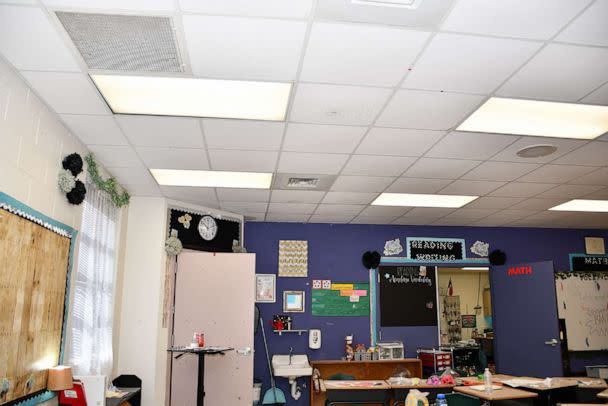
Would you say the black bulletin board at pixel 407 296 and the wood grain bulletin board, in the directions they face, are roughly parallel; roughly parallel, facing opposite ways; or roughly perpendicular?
roughly perpendicular

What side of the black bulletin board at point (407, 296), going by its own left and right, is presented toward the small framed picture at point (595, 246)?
left

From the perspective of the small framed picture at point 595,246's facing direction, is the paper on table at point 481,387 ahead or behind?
ahead

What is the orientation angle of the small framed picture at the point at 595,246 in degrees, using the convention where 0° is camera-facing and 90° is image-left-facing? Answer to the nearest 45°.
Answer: approximately 0°

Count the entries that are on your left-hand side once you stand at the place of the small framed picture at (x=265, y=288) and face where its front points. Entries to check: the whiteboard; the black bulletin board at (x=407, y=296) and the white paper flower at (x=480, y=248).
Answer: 3

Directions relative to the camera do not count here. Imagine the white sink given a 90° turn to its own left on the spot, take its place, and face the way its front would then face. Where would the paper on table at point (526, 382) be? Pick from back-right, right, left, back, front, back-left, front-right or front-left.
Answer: front-right

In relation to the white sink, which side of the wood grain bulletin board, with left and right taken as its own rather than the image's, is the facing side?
left

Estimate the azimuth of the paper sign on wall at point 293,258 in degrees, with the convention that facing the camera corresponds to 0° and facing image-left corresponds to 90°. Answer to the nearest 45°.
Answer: approximately 0°

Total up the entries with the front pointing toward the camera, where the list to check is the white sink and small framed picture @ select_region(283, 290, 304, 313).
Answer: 2

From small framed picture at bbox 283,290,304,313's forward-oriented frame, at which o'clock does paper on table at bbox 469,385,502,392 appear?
The paper on table is roughly at 11 o'clock from the small framed picture.

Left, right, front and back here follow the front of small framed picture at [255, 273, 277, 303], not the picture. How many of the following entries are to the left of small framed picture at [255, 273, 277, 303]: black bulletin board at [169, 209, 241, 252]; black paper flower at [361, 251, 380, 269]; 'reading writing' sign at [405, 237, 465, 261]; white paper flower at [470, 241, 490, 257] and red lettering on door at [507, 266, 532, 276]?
4

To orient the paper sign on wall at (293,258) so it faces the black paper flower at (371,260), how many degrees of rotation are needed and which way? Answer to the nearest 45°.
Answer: approximately 90° to its left

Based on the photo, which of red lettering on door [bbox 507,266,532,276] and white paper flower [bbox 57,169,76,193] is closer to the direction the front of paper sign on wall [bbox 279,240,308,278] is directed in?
the white paper flower
